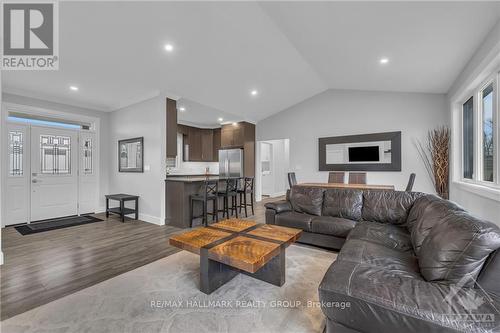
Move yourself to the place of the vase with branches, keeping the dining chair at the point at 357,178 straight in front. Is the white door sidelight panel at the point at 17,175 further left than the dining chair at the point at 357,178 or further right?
left

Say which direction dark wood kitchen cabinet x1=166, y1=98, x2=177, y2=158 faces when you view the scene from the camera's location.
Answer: facing to the right of the viewer

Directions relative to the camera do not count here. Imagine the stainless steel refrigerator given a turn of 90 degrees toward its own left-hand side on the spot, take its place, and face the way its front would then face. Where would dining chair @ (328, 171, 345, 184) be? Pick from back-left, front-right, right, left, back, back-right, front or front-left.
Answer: front-right

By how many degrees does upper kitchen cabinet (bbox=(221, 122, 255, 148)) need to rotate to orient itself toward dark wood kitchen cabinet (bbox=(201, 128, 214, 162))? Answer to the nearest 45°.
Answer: approximately 135° to its right

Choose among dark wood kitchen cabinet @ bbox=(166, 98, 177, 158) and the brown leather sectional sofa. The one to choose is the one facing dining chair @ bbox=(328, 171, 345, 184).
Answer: the dark wood kitchen cabinet

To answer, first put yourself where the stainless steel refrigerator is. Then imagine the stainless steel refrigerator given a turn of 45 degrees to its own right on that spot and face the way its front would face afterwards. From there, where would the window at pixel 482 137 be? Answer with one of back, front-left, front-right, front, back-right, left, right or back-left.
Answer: left

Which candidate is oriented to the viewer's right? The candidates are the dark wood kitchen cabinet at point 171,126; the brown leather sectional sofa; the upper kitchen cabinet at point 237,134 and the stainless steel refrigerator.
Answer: the dark wood kitchen cabinet

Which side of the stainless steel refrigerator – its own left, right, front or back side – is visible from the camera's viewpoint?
front

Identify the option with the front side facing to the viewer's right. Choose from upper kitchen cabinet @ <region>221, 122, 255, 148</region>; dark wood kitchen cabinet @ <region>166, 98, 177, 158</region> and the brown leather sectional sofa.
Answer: the dark wood kitchen cabinet

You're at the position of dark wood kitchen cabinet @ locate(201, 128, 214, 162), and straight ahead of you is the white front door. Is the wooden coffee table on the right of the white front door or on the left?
left

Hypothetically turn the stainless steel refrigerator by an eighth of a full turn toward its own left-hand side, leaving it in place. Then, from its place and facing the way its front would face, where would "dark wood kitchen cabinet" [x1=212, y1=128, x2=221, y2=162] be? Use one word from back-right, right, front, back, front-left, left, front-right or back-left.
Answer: back

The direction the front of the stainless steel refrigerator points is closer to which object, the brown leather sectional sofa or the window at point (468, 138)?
the brown leather sectional sofa

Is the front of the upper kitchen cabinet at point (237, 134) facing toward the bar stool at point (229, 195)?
yes

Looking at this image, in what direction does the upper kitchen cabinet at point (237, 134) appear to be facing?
toward the camera

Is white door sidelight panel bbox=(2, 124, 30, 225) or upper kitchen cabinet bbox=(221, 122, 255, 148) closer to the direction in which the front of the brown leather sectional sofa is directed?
the white door sidelight panel

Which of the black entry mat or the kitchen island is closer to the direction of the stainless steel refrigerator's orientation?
the kitchen island

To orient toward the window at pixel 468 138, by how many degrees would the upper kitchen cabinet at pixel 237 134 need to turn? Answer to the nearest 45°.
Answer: approximately 45° to its left
